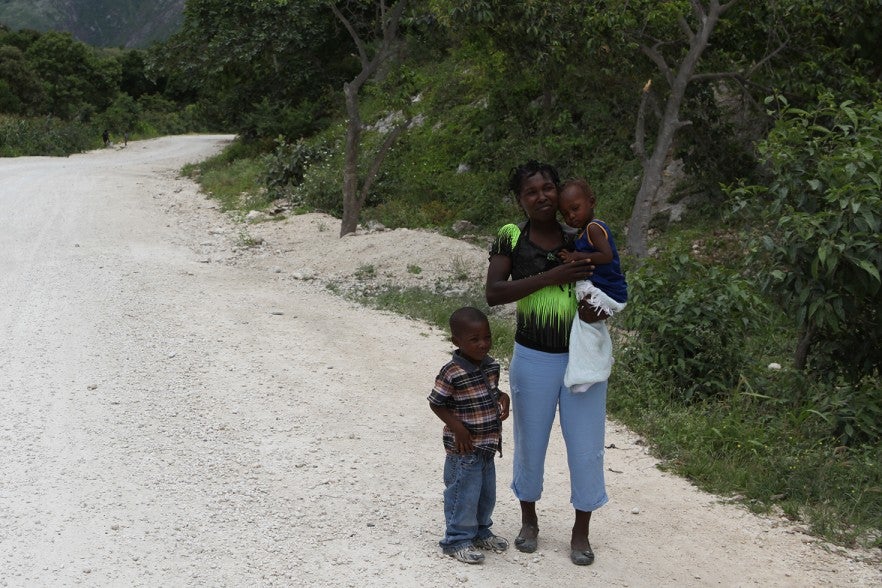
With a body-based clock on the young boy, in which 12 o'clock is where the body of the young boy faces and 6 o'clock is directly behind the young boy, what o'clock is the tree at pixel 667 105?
The tree is roughly at 8 o'clock from the young boy.

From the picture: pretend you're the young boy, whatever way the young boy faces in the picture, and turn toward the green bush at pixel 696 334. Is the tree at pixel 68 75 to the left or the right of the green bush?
left

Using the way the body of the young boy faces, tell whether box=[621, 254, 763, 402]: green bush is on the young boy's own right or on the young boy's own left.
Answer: on the young boy's own left

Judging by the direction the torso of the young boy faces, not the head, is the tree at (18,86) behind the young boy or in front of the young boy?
behind

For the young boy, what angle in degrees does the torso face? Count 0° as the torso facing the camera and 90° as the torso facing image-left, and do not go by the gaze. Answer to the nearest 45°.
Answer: approximately 315°

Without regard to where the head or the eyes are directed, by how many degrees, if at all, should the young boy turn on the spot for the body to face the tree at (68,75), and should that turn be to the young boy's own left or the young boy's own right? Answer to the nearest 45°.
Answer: approximately 180°

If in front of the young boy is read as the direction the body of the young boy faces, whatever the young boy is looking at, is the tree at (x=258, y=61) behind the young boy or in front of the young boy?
behind
